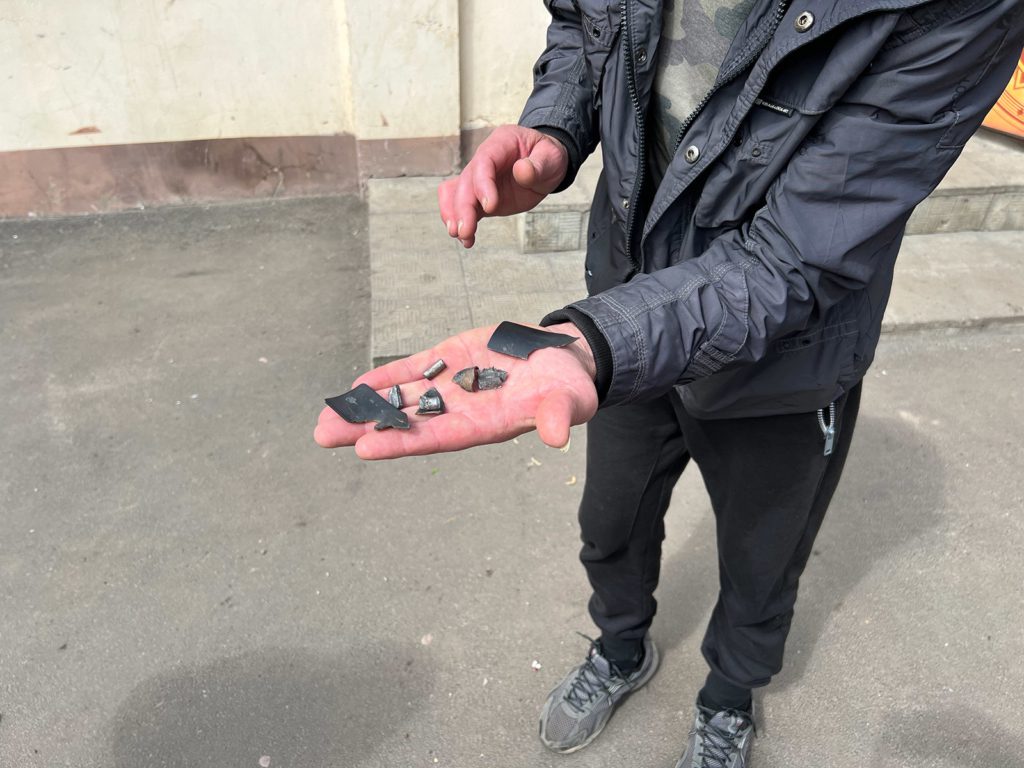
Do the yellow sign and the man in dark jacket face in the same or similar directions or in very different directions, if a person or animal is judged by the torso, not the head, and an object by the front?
same or similar directions

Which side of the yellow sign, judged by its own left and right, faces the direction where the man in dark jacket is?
front

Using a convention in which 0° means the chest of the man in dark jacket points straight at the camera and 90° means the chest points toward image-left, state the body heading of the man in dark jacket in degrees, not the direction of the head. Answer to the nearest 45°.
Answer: approximately 45°

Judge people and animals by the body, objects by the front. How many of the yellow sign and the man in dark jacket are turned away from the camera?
0

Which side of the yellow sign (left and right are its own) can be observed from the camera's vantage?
front

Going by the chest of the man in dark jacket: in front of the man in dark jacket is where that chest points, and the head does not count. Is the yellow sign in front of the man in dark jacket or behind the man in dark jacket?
behind
